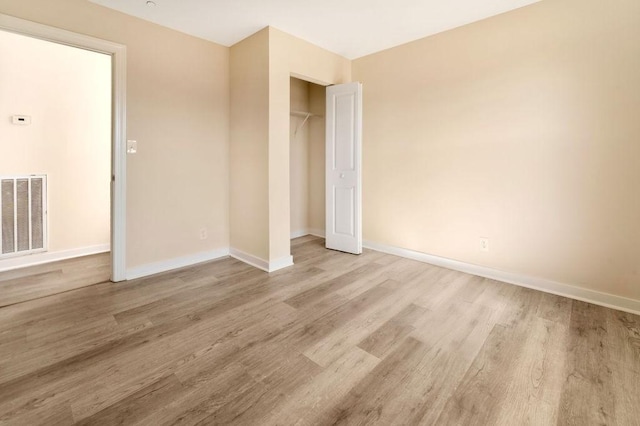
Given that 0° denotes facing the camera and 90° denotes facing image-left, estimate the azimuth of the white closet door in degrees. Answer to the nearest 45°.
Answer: approximately 45°

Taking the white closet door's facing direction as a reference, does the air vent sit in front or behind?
in front
